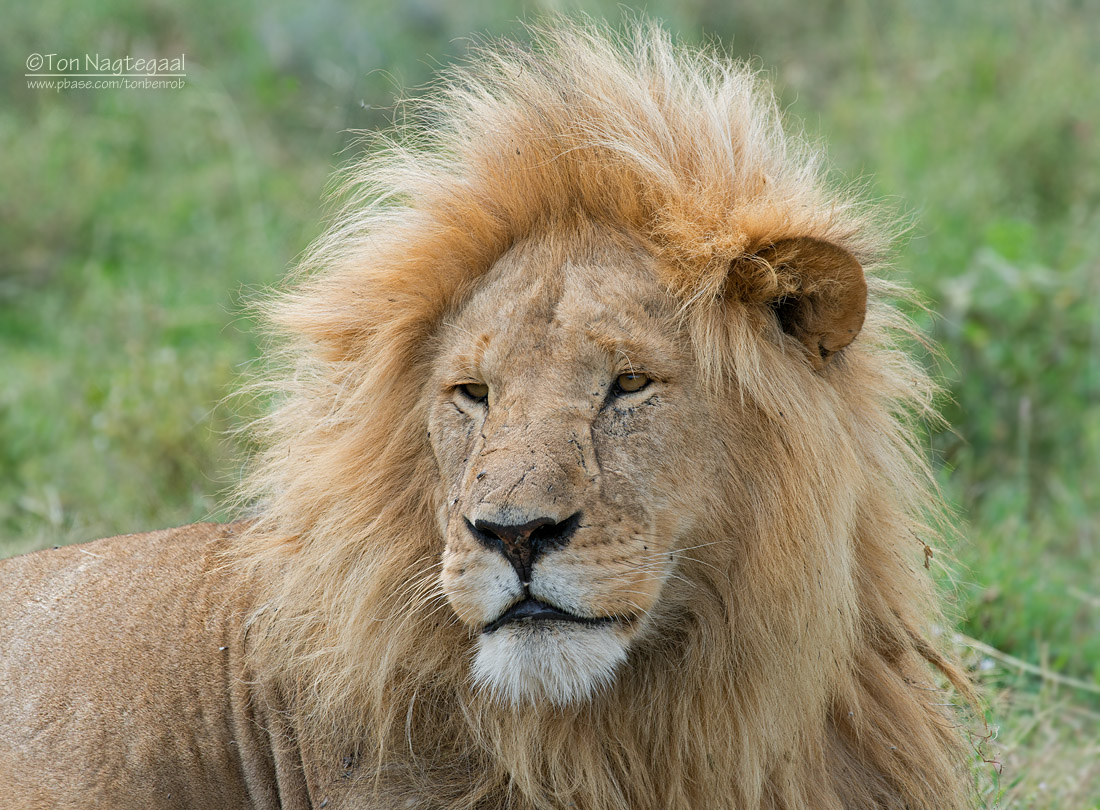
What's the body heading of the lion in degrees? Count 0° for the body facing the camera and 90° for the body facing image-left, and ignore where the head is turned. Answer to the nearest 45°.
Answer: approximately 315°
